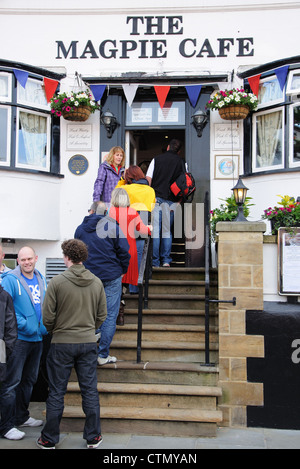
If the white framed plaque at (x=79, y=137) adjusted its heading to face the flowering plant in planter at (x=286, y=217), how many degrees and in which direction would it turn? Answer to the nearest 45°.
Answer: approximately 45° to its left

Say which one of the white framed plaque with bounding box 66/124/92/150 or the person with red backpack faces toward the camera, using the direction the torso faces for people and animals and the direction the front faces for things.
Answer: the white framed plaque

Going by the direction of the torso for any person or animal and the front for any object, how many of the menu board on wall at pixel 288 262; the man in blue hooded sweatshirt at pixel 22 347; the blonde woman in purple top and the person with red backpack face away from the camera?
1

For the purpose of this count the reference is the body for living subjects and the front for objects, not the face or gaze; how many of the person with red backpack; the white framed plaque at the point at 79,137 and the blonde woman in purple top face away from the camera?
1

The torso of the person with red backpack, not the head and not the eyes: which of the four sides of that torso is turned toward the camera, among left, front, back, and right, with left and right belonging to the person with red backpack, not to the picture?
back

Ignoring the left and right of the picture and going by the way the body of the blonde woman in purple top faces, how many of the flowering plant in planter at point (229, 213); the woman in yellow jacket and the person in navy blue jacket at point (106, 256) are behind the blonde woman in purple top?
0

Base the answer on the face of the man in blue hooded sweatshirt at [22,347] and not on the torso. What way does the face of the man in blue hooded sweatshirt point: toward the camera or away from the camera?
toward the camera

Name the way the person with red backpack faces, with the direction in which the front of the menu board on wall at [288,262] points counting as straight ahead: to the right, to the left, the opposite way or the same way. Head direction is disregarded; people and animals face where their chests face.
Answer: the opposite way

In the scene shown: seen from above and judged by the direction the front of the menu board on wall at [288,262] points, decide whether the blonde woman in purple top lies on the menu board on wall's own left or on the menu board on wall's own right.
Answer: on the menu board on wall's own right

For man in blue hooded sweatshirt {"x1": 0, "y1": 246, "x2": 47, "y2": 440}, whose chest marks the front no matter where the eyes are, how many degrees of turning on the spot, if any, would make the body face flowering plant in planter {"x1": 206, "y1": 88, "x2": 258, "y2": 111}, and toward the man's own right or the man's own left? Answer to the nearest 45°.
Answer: approximately 90° to the man's own left

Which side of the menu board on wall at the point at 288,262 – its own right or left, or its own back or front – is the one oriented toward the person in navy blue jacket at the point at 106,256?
right

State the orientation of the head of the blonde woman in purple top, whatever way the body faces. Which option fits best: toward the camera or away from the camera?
toward the camera

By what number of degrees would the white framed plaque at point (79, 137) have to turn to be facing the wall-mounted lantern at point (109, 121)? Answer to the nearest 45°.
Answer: approximately 90° to its left

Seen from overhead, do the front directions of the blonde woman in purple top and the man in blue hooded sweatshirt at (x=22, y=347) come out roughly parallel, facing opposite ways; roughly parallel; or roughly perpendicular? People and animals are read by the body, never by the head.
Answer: roughly parallel

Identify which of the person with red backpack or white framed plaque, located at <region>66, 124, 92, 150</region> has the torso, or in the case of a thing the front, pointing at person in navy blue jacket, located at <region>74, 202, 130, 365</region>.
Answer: the white framed plaque
